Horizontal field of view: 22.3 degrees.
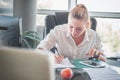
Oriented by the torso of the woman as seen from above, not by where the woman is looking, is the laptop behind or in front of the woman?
in front

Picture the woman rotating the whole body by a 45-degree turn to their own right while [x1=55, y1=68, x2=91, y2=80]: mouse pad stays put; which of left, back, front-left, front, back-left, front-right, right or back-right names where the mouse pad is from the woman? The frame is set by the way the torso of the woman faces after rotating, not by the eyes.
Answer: front-left

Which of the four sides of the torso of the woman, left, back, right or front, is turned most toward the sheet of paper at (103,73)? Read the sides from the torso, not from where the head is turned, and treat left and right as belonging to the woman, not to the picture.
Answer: front

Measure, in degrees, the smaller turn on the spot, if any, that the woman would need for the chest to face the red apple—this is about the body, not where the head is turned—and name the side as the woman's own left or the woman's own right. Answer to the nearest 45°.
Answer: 0° — they already face it

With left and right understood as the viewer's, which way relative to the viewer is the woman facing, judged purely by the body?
facing the viewer
